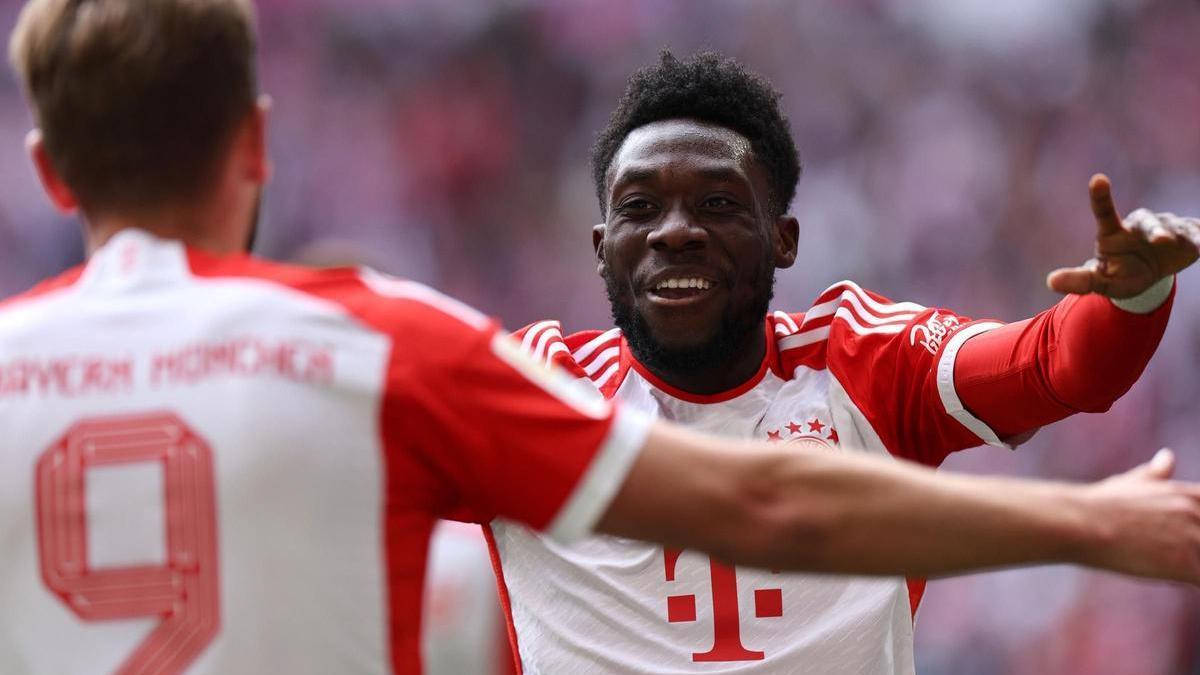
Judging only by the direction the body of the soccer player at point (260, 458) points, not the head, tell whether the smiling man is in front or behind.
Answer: in front

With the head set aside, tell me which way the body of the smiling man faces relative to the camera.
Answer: toward the camera

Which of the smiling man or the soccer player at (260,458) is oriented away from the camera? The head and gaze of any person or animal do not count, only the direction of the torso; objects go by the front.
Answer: the soccer player

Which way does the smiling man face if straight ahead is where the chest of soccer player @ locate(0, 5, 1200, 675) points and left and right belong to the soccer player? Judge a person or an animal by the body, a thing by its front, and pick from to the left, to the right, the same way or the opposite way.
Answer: the opposite way

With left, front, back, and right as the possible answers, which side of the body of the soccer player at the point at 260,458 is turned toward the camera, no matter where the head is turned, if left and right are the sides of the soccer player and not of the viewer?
back

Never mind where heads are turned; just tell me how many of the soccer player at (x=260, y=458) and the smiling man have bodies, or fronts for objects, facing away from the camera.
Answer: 1

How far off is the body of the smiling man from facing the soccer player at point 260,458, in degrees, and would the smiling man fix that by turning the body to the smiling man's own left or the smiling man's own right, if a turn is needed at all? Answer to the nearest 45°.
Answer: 0° — they already face them
